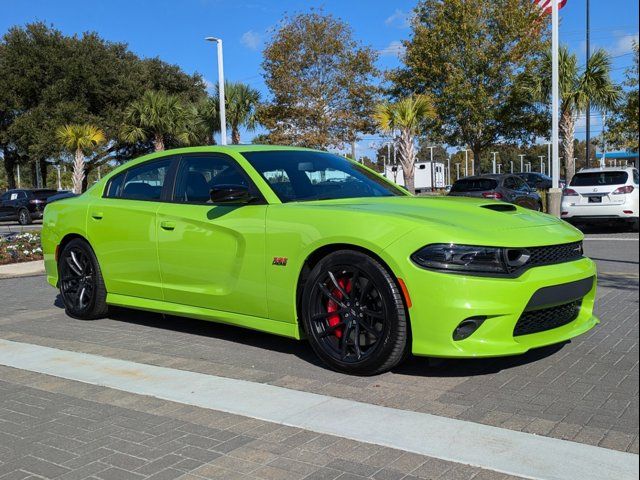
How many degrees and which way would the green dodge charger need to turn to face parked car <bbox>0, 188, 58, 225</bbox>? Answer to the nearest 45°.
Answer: approximately 180°

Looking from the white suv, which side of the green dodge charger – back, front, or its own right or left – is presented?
left

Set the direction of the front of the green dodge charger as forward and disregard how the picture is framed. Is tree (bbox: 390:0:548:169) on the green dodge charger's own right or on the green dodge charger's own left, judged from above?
on the green dodge charger's own left

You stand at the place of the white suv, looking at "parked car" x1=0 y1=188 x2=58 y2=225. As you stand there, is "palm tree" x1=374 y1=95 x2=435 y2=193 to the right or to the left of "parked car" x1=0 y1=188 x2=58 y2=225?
right

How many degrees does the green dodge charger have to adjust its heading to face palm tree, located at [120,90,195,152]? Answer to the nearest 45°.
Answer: approximately 135° to its left

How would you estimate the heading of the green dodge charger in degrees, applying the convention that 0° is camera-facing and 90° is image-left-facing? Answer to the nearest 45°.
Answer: approximately 315°

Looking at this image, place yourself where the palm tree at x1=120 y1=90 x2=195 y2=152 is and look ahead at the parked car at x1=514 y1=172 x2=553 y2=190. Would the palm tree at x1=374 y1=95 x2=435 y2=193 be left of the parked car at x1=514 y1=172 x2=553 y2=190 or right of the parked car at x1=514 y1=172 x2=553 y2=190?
right

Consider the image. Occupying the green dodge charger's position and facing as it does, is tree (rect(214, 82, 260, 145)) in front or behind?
behind

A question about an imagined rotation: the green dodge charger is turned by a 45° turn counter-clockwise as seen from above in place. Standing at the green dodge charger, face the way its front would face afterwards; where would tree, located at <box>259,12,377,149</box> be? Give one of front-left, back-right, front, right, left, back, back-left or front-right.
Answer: left
